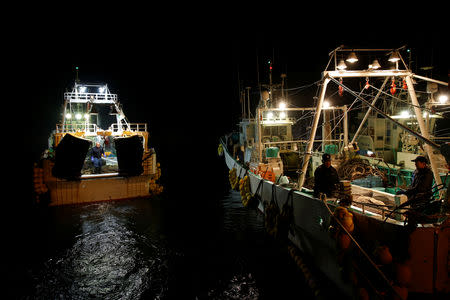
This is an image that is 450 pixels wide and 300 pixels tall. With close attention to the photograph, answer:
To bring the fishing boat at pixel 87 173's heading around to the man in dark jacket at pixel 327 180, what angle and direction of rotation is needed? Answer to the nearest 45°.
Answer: approximately 135° to its right

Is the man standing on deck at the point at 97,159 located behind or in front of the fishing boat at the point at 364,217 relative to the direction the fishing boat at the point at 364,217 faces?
in front

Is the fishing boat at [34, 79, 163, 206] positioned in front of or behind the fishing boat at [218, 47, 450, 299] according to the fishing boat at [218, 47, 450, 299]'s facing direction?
in front

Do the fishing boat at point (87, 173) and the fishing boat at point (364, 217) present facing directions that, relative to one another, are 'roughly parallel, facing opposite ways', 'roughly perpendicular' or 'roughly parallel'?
roughly parallel

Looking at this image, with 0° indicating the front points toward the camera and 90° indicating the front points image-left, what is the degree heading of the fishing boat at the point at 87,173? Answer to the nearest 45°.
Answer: approximately 180°

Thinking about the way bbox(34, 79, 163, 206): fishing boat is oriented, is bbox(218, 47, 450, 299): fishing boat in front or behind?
behind

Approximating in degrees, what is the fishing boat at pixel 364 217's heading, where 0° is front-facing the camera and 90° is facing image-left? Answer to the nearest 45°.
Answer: approximately 135°

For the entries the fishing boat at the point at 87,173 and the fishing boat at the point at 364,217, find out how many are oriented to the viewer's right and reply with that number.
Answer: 0
